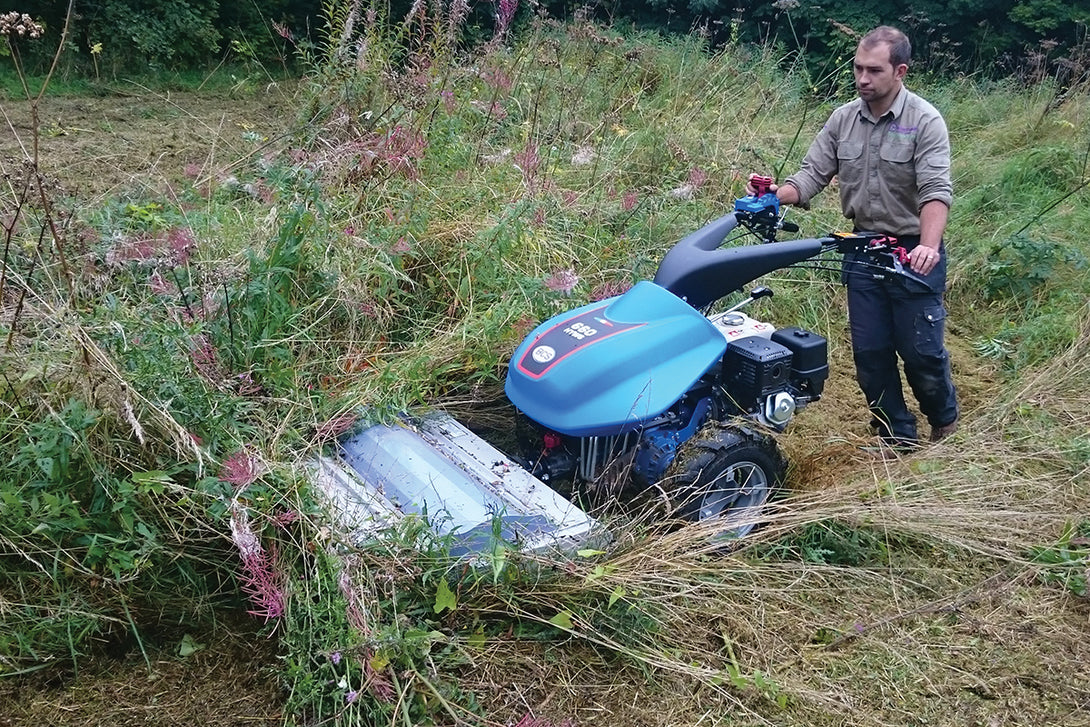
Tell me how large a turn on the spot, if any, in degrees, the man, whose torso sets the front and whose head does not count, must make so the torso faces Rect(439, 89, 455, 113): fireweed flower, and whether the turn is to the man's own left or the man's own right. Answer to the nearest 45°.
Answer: approximately 90° to the man's own right

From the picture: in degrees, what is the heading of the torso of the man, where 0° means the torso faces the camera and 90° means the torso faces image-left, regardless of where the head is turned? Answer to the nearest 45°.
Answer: approximately 45°

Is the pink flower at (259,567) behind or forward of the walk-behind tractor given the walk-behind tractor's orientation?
forward

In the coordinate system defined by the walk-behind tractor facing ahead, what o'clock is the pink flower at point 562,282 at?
The pink flower is roughly at 4 o'clock from the walk-behind tractor.

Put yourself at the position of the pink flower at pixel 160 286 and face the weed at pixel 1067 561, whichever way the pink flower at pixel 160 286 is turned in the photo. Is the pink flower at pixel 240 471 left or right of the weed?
right

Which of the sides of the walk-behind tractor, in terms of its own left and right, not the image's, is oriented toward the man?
back

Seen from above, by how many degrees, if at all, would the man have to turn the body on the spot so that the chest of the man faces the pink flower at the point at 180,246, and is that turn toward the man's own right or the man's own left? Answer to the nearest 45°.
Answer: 0° — they already face it

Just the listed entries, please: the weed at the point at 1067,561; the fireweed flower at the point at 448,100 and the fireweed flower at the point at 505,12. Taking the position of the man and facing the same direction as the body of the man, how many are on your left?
1

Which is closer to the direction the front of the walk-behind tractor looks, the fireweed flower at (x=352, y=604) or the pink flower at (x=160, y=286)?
the fireweed flower

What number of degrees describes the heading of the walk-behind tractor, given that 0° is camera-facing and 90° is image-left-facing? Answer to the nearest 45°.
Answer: approximately 45°

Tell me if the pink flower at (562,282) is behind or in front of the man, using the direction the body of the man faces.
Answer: in front

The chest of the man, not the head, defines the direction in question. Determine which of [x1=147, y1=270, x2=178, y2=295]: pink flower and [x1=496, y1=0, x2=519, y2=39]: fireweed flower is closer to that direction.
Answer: the pink flower

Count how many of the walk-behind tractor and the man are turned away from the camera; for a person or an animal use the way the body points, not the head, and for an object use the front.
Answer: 0

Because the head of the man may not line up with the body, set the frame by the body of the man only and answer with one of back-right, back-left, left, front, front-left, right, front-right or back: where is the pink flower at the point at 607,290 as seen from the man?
front-right
